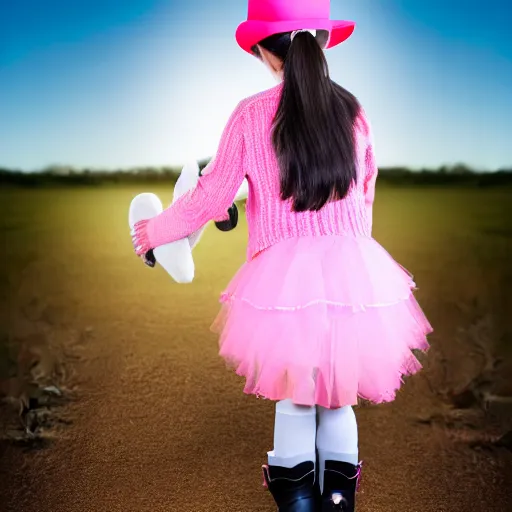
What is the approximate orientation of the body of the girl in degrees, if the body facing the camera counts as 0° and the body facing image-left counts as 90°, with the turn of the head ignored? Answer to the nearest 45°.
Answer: approximately 180°
